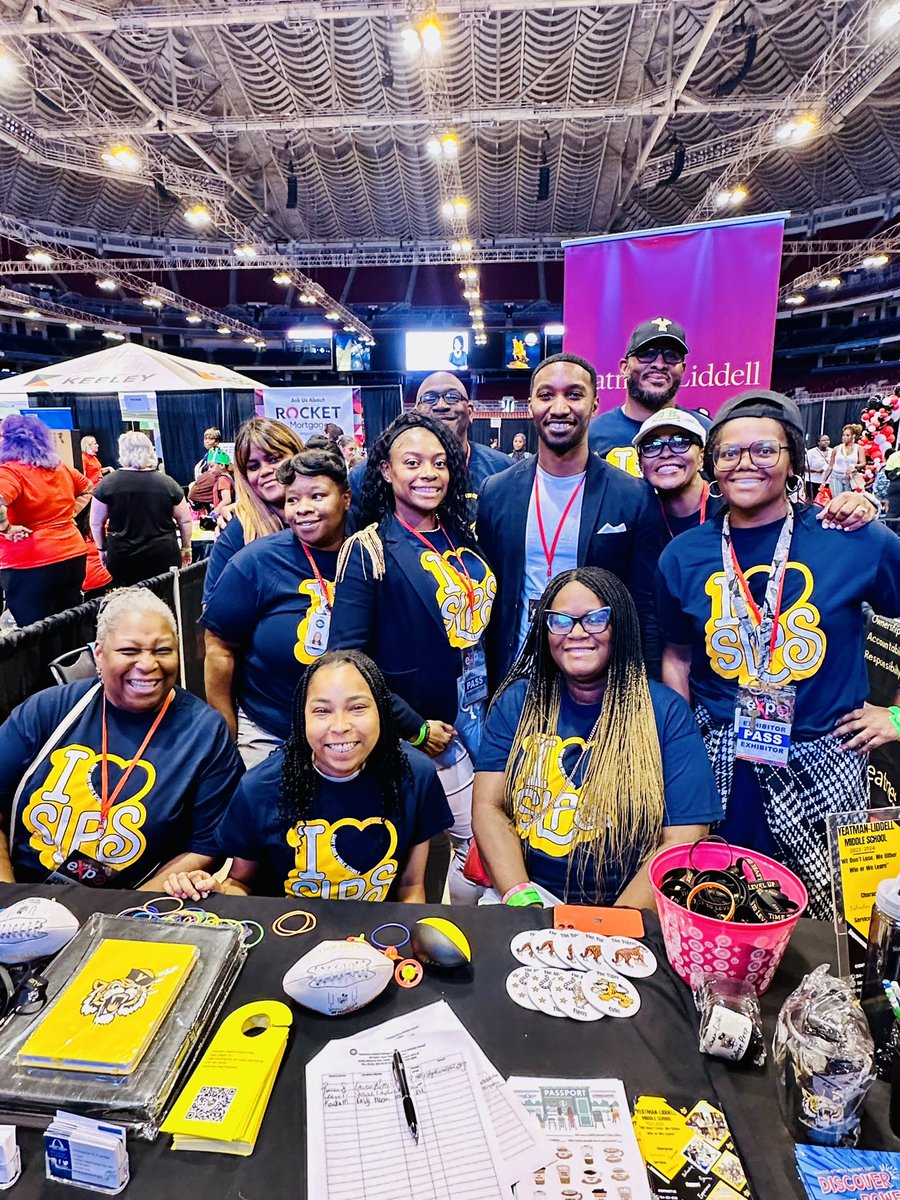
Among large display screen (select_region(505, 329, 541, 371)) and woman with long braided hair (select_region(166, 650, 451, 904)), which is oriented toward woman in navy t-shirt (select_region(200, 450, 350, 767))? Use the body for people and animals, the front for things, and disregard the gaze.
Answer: the large display screen

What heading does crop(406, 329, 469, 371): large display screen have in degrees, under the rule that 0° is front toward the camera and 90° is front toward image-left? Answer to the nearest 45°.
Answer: approximately 0°

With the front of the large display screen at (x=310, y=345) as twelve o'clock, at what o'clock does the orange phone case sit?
The orange phone case is roughly at 12 o'clock from the large display screen.

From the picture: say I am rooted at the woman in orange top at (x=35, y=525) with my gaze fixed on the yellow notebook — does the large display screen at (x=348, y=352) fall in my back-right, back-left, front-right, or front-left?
back-left

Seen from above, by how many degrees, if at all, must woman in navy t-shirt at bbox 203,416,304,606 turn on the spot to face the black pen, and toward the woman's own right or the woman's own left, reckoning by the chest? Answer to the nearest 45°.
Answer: approximately 45° to the woman's own right

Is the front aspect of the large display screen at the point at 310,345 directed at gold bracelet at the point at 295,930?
yes

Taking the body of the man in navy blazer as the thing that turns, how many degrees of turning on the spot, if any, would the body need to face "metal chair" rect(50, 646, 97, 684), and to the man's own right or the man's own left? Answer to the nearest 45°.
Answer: approximately 90° to the man's own right

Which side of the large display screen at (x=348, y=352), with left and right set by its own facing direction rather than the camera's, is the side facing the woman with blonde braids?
front

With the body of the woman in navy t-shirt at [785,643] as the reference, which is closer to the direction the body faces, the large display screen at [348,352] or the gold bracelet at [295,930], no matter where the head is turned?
the gold bracelet

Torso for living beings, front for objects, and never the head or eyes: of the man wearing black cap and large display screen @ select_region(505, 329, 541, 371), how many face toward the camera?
2
